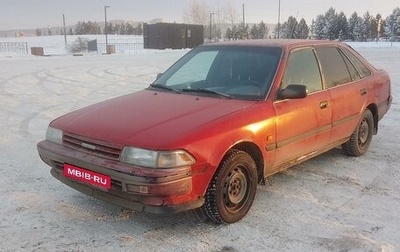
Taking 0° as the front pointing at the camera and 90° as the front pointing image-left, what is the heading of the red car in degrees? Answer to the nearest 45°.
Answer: approximately 45°
